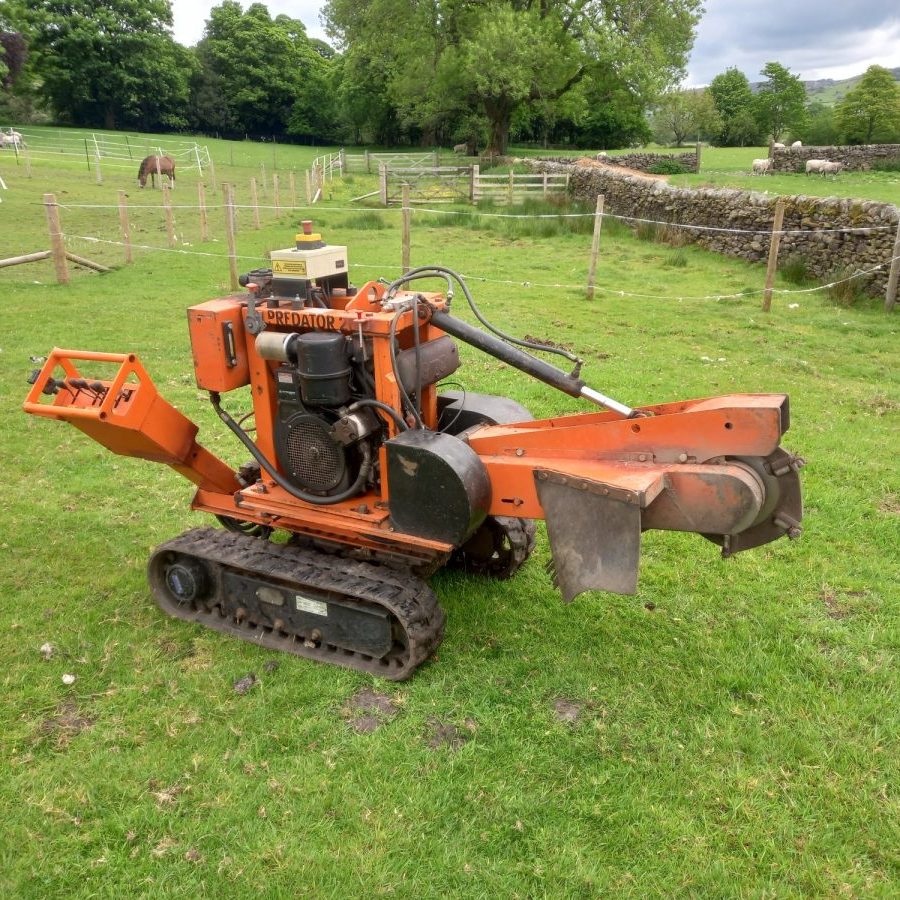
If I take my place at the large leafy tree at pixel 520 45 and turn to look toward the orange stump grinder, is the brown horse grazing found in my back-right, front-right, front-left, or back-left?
front-right

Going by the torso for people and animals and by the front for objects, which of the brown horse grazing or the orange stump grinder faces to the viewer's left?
the brown horse grazing

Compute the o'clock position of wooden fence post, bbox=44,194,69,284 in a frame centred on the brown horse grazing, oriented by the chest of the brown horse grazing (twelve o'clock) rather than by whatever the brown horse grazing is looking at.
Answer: The wooden fence post is roughly at 9 o'clock from the brown horse grazing.

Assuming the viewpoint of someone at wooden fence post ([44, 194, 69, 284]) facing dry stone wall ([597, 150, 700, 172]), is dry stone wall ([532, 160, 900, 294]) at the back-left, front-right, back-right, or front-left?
front-right

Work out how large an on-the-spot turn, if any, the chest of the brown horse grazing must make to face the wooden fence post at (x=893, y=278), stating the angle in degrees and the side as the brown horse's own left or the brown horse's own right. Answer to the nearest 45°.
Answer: approximately 135° to the brown horse's own left

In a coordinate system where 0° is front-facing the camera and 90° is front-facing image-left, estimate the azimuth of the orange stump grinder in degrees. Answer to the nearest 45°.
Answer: approximately 315°

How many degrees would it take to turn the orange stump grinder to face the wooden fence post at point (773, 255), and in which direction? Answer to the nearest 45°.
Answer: approximately 90° to its left

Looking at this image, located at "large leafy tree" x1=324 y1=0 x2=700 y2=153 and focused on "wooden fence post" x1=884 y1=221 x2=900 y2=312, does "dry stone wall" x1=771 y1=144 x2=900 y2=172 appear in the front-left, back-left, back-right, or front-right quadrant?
front-left

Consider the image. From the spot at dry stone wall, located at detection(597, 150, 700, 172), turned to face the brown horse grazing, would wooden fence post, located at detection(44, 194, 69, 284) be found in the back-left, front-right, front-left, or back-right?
front-left

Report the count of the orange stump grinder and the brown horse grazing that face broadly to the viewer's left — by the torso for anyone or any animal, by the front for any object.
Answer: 1

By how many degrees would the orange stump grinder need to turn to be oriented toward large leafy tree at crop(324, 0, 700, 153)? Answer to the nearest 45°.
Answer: approximately 135° to its left

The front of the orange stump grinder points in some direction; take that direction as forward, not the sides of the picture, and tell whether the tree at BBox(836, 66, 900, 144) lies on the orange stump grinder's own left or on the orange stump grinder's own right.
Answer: on the orange stump grinder's own left

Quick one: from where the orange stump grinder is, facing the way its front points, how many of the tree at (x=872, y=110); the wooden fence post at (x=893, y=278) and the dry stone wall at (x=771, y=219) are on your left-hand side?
3

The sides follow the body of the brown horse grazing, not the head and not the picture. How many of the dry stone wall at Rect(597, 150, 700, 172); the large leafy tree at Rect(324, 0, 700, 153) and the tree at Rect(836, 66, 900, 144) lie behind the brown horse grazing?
3

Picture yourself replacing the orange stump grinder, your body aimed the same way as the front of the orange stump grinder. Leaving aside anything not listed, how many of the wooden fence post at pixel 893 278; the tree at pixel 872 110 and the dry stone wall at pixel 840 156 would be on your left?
3

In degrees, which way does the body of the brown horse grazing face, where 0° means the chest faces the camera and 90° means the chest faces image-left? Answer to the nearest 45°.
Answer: approximately 90°

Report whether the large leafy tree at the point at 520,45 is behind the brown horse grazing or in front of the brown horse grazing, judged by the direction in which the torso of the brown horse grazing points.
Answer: behind
